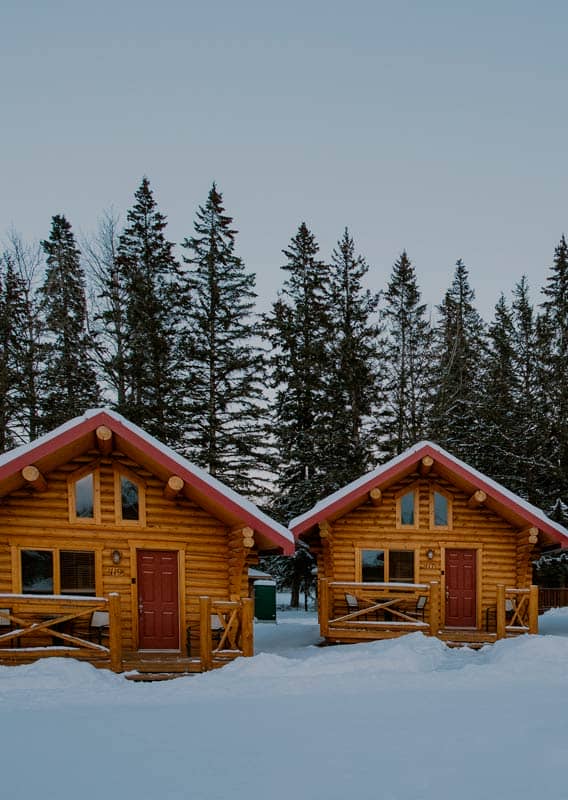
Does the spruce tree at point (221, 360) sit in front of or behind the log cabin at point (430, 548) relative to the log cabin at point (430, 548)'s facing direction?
behind

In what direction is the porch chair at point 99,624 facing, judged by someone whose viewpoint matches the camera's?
facing the viewer and to the left of the viewer

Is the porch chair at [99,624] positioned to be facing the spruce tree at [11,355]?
no

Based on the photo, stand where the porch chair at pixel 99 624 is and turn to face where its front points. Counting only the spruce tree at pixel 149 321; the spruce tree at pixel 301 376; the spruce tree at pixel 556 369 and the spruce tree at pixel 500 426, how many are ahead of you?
0

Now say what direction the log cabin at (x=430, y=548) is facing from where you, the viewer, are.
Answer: facing the viewer

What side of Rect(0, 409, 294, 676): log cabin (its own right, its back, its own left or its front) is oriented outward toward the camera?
front

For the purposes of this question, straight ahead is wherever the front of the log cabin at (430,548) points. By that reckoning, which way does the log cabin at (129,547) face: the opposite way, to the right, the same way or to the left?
the same way

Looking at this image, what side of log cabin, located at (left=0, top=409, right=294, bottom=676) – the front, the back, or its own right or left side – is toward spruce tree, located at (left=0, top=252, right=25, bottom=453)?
back

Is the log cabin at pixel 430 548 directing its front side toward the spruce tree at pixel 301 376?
no

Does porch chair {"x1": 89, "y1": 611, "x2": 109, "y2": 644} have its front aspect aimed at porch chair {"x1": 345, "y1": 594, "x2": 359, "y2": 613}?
no

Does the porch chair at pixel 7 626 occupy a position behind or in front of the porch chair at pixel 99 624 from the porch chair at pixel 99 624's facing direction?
in front

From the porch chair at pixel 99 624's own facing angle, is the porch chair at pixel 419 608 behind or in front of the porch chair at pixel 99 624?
behind

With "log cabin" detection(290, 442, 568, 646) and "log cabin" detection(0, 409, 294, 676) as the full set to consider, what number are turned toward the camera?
2

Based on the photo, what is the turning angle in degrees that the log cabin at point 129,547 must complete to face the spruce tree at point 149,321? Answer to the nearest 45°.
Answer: approximately 180°

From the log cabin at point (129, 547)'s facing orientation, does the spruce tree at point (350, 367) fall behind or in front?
behind
